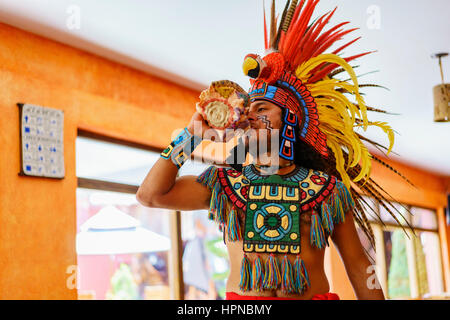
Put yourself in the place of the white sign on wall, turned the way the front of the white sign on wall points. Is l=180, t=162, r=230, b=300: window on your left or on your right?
on your left

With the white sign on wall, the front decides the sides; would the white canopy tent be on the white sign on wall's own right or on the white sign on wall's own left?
on the white sign on wall's own left

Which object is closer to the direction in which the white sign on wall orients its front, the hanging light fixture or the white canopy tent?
the hanging light fixture

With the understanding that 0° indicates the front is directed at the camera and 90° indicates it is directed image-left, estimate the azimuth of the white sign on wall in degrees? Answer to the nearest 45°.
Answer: approximately 315°

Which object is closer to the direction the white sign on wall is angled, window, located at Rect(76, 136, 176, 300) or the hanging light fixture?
the hanging light fixture

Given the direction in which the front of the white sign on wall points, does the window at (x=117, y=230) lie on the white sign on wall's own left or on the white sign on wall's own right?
on the white sign on wall's own left
